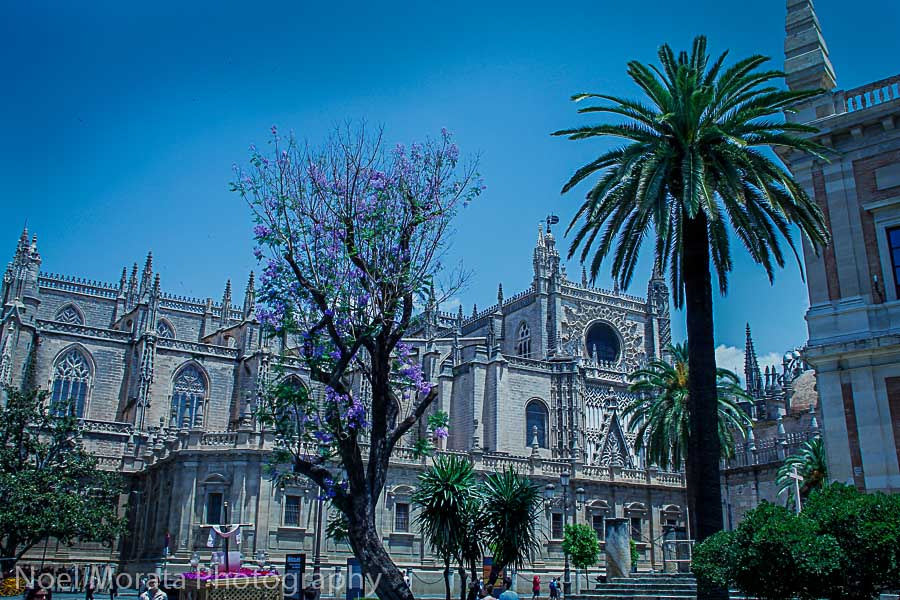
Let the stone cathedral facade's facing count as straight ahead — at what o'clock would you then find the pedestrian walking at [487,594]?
The pedestrian walking is roughly at 1 o'clock from the stone cathedral facade.

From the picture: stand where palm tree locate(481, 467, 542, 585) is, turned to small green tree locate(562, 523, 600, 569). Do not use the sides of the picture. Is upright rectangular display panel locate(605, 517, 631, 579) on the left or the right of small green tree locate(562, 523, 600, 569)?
right

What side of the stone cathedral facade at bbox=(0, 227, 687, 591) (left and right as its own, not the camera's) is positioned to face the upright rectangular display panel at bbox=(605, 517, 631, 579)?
front

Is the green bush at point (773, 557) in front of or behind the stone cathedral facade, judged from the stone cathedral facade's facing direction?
in front

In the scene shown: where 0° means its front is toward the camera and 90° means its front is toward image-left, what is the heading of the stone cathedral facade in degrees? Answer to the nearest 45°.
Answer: approximately 315°

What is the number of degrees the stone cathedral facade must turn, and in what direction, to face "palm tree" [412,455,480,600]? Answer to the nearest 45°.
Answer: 0° — it already faces it

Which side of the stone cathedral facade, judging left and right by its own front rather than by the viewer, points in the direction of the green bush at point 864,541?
front
